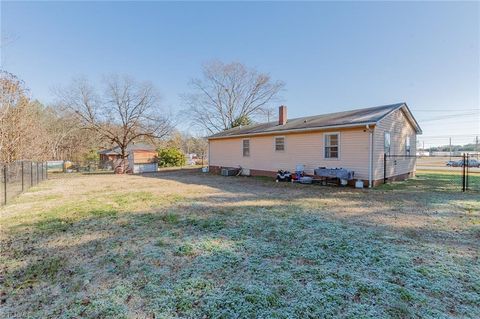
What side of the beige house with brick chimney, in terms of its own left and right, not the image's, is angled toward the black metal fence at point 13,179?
back

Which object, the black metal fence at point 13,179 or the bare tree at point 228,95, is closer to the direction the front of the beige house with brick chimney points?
the bare tree

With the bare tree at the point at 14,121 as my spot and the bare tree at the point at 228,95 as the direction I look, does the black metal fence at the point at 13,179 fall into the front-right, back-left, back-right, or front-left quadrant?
back-right

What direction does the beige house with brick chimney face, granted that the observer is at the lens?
facing away from the viewer and to the right of the viewer

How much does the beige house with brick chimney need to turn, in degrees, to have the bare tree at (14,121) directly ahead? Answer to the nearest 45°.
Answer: approximately 135° to its left
